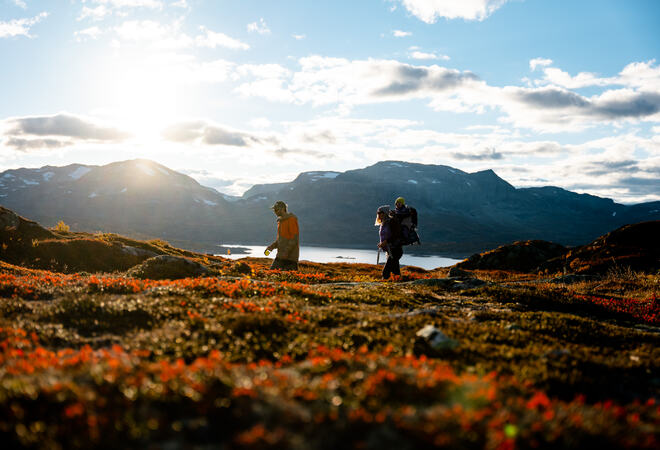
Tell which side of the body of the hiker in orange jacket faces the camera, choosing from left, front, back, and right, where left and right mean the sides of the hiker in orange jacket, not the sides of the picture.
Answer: left

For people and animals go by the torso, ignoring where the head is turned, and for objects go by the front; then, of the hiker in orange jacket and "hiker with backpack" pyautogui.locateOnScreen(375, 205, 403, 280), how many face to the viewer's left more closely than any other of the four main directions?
2

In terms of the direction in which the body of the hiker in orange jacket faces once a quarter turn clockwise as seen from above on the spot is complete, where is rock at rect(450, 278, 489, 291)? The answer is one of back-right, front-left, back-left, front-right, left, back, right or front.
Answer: back-right

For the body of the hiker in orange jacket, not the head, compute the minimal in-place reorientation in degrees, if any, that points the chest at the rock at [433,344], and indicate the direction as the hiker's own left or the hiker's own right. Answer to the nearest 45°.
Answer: approximately 90° to the hiker's own left

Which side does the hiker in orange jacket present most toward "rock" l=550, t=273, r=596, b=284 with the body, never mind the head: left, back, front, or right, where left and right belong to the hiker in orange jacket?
back

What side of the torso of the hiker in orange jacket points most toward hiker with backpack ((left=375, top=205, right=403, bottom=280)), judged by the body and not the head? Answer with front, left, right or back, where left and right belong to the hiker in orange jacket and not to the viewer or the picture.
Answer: back

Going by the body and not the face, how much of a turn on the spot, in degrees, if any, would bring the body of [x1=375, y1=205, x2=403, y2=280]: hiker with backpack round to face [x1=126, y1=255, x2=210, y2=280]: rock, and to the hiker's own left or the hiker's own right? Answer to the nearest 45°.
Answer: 0° — they already face it

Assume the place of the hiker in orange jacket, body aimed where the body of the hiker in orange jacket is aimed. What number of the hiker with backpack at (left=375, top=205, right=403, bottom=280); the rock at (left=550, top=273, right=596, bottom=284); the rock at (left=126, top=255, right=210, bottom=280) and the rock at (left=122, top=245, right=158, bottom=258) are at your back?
2

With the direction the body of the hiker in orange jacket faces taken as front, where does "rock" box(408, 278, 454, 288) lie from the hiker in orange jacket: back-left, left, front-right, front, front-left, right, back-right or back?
back-left

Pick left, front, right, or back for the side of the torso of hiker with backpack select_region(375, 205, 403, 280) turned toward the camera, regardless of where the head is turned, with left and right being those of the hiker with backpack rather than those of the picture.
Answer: left

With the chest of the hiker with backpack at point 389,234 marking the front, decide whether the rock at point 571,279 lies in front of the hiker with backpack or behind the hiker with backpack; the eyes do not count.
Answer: behind

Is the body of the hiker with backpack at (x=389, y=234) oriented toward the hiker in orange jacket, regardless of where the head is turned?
yes

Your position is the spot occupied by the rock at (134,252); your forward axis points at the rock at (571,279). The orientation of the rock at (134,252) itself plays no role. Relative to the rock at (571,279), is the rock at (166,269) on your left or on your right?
right
